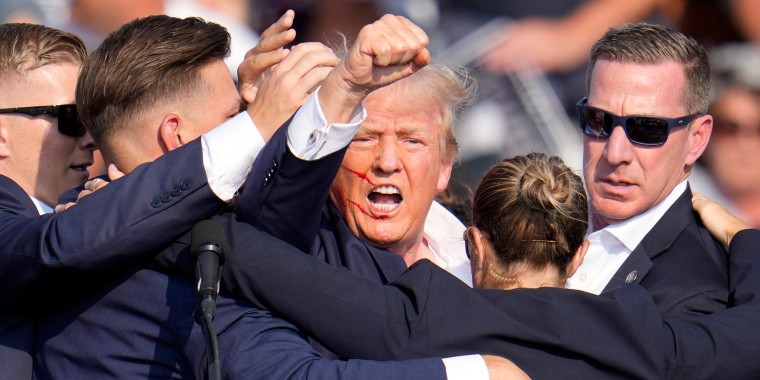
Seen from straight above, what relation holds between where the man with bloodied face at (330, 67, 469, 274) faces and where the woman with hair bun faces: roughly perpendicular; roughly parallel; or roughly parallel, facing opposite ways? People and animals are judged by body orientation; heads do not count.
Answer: roughly parallel, facing opposite ways

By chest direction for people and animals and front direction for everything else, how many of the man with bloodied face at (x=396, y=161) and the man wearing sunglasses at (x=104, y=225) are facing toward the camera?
1

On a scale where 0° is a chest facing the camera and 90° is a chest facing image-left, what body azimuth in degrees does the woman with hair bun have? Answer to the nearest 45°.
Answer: approximately 180°

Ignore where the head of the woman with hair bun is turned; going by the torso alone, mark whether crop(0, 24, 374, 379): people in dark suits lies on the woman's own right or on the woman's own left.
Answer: on the woman's own left

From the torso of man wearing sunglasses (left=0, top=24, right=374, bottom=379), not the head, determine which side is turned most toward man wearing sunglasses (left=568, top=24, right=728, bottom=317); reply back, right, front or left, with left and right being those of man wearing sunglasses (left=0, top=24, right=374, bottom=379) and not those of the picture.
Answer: front

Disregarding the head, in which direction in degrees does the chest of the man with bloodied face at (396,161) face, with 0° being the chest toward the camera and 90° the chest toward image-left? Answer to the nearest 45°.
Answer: approximately 0°

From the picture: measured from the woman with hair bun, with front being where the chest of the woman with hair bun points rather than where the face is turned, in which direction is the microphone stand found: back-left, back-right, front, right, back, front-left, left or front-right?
back-left

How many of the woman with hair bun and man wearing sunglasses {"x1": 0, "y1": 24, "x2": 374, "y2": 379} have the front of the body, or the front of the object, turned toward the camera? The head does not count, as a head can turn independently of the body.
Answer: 0

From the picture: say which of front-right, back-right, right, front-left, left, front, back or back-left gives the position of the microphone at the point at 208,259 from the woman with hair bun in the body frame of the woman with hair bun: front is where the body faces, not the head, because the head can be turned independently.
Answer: back-left

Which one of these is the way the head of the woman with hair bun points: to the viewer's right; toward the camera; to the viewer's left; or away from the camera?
away from the camera

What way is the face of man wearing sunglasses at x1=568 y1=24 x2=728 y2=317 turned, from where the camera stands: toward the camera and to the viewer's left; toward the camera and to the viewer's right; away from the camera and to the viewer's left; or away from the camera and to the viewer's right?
toward the camera and to the viewer's left

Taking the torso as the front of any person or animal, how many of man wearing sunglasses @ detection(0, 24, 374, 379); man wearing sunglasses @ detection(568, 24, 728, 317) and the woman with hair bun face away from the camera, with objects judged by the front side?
1

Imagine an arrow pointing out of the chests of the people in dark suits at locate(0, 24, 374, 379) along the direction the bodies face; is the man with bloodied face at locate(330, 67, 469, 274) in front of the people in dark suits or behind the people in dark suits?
in front

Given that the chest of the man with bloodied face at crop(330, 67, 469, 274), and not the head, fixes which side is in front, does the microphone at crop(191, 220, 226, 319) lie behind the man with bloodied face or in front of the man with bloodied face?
in front
